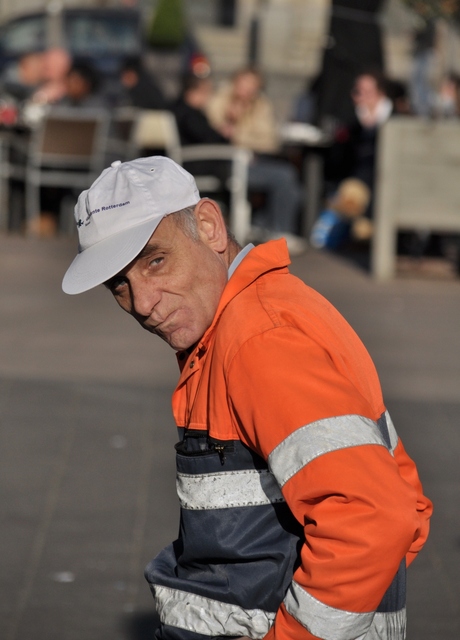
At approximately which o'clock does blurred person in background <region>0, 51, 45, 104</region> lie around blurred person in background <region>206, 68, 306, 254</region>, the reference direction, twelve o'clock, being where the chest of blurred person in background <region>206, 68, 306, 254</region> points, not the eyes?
blurred person in background <region>0, 51, 45, 104</region> is roughly at 3 o'clock from blurred person in background <region>206, 68, 306, 254</region>.

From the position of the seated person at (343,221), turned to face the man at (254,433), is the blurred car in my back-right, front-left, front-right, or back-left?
back-right

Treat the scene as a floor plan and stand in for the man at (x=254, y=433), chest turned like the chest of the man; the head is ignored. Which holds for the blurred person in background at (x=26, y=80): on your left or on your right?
on your right

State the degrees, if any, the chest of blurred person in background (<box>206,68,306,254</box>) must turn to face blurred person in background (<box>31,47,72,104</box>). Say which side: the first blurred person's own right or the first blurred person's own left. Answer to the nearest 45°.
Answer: approximately 90° to the first blurred person's own right

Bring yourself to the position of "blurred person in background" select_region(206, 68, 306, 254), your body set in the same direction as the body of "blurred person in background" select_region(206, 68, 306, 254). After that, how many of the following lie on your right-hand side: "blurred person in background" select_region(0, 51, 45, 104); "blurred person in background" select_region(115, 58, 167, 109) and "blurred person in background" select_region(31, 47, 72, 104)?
3

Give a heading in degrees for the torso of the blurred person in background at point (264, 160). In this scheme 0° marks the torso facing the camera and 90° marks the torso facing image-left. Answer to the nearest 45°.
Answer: approximately 315°

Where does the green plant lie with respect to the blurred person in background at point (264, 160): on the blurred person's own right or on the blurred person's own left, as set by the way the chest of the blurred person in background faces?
on the blurred person's own right

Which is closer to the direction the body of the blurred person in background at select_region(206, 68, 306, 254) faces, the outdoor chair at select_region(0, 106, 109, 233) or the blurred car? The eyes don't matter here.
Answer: the outdoor chair

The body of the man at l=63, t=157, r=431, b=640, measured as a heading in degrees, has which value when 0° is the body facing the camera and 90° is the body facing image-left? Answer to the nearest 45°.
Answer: approximately 45°

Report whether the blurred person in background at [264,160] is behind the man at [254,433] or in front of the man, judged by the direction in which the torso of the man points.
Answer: behind
